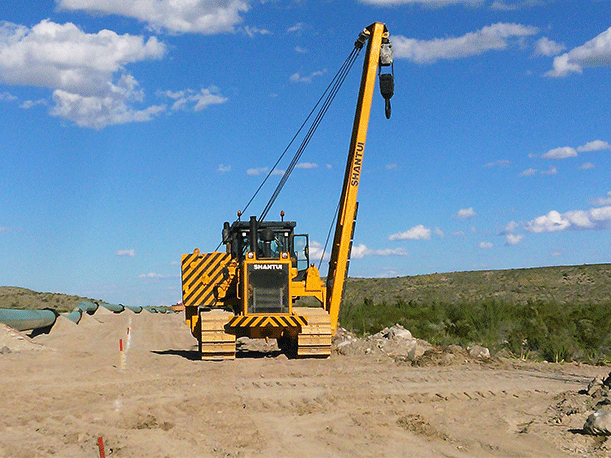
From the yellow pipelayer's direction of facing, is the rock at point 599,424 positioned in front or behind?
in front

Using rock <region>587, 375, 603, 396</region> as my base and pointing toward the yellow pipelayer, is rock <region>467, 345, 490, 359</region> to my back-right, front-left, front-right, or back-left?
front-right

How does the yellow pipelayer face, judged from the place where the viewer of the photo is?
facing the viewer

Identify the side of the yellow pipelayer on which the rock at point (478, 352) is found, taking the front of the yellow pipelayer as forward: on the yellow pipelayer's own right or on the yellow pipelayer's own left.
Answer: on the yellow pipelayer's own left

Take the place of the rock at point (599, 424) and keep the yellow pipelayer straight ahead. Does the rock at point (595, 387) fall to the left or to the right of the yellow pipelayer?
right

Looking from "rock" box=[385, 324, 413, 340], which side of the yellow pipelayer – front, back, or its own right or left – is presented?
left

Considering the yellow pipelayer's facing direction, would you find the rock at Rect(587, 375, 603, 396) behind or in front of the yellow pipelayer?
in front
